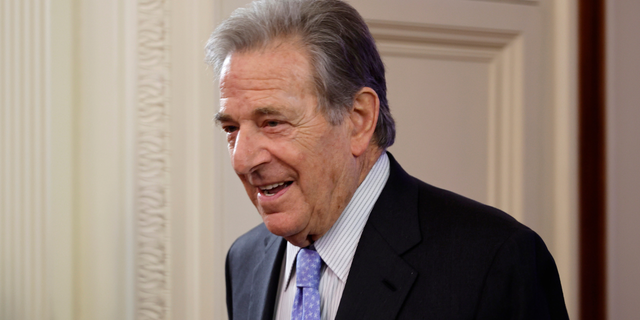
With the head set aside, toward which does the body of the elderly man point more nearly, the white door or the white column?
the white column

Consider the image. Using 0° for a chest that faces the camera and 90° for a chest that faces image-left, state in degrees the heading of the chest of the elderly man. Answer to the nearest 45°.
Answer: approximately 45°

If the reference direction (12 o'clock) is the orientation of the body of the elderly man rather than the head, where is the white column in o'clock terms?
The white column is roughly at 2 o'clock from the elderly man.

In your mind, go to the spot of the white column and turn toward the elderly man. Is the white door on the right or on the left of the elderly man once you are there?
left

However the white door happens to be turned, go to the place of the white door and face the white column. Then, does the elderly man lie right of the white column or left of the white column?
left

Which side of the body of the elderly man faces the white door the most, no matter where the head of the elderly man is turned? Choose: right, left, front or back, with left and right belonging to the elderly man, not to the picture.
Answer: back
